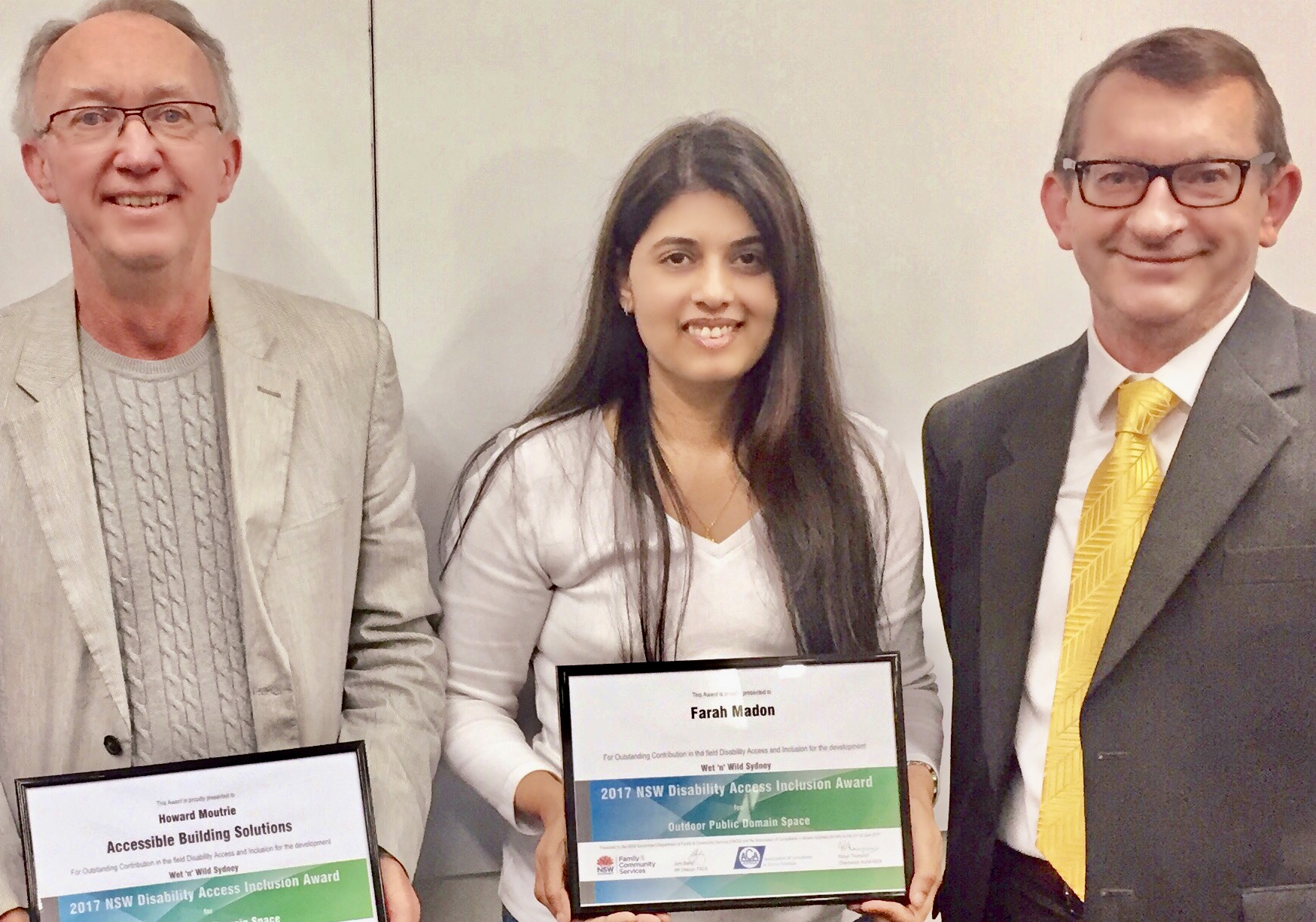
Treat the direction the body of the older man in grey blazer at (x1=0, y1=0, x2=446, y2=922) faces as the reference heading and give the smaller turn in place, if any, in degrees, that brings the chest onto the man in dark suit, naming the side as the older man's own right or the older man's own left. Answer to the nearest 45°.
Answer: approximately 90° to the older man's own left

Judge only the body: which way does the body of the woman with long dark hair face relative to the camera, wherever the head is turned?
toward the camera

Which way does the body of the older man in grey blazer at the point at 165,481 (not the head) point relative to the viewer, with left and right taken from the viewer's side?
facing the viewer

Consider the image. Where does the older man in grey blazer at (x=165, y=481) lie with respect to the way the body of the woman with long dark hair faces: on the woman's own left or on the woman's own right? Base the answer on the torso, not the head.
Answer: on the woman's own right

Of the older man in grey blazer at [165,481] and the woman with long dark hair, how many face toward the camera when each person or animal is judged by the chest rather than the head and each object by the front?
2

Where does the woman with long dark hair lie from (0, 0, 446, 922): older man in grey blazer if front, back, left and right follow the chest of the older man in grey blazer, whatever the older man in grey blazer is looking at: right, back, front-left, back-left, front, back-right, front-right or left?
left
